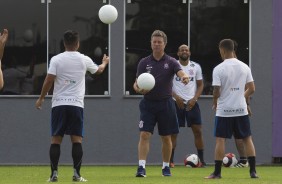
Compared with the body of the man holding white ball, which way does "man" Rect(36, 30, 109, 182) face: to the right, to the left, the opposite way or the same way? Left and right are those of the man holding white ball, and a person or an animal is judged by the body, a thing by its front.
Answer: the opposite way

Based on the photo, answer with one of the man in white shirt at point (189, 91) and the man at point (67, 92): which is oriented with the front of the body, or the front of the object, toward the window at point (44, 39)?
the man

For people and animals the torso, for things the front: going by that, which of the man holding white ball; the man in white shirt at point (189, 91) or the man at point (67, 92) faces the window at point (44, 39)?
the man

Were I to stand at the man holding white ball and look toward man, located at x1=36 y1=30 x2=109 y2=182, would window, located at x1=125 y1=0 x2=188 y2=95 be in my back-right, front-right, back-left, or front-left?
back-right

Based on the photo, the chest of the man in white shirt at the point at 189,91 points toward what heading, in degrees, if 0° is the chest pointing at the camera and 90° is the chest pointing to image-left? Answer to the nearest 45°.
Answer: approximately 0°

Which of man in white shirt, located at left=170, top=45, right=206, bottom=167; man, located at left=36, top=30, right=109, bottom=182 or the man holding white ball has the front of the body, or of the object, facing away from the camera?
the man

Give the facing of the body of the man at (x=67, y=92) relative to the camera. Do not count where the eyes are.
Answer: away from the camera
